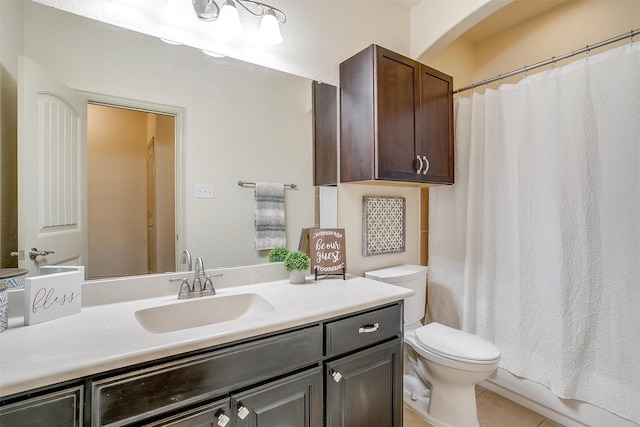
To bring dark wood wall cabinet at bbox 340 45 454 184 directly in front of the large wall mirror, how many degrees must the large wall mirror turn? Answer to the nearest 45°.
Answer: approximately 45° to its left

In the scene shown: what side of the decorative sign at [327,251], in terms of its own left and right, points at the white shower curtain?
left

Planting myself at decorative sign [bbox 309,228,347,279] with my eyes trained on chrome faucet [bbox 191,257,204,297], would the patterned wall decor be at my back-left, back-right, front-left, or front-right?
back-right

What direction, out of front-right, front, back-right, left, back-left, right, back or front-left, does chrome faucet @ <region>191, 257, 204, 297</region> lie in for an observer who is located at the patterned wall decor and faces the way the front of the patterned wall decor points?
right

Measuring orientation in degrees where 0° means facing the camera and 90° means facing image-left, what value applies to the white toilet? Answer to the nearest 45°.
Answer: approximately 315°

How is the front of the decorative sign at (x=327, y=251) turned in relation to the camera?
facing the viewer

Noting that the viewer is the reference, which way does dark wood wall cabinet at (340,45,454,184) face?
facing the viewer and to the right of the viewer

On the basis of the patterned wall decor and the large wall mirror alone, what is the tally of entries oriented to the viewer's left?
0

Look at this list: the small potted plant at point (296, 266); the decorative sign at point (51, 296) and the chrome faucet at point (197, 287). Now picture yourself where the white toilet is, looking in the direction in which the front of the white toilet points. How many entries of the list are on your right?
3

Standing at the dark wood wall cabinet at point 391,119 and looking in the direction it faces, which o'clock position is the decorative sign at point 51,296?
The decorative sign is roughly at 3 o'clock from the dark wood wall cabinet.
